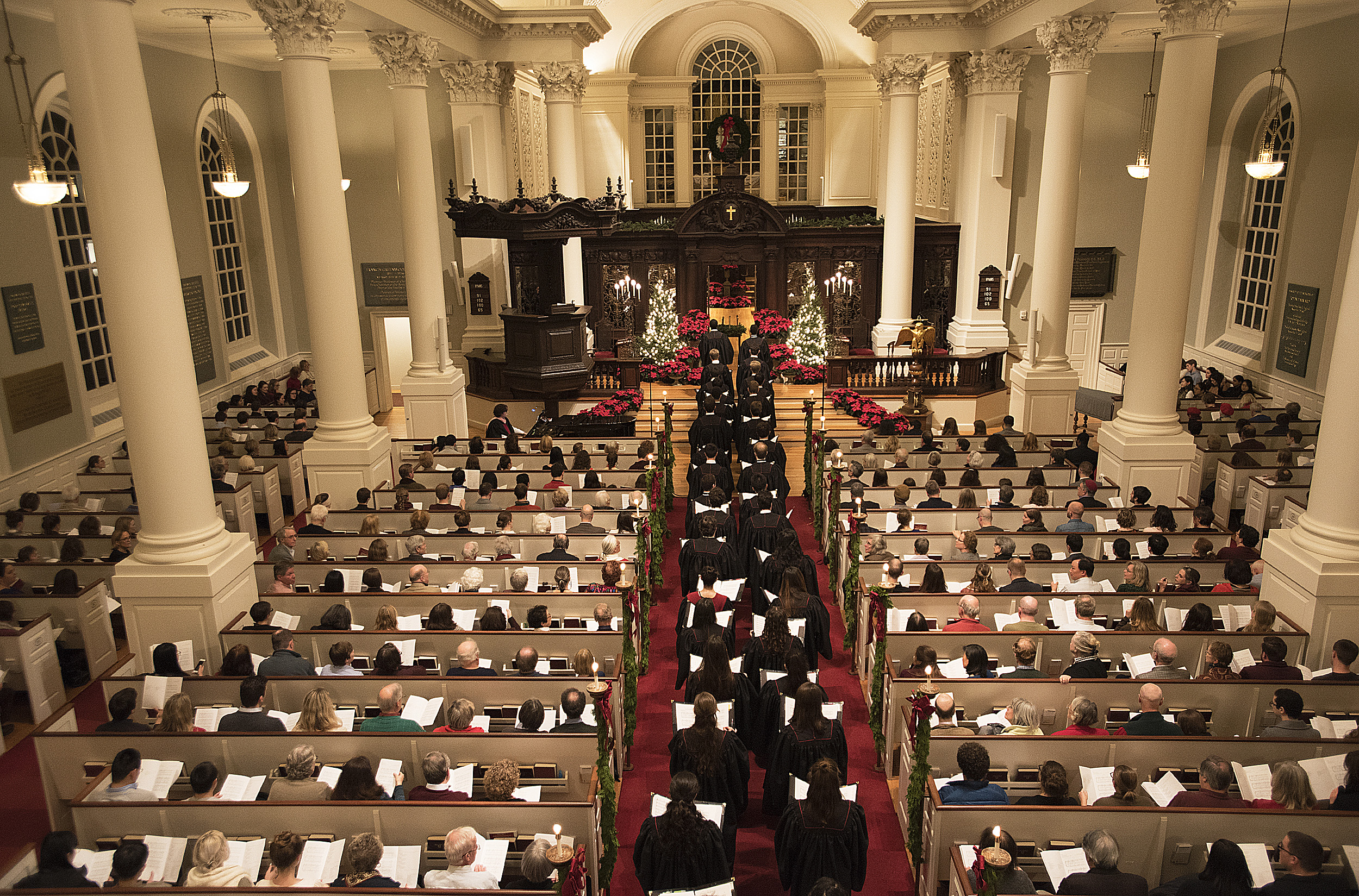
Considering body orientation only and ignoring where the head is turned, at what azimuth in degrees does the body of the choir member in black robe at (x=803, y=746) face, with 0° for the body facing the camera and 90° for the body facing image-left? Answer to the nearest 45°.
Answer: approximately 180°

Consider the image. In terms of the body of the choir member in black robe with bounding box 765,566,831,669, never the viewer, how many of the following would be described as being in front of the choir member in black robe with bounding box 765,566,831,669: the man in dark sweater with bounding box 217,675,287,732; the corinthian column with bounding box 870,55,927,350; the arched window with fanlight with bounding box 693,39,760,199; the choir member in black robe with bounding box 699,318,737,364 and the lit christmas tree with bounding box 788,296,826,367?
4

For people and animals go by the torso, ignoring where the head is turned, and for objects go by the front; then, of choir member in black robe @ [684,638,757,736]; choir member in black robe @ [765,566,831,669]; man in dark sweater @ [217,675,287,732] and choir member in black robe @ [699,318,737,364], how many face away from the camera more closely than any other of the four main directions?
4

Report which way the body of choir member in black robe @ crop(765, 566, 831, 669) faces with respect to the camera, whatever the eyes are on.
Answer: away from the camera

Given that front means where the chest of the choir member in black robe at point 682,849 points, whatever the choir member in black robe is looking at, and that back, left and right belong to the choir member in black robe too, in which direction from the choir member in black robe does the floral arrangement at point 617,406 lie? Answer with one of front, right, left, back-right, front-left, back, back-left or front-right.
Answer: front

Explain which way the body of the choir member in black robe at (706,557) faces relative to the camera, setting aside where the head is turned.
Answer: away from the camera

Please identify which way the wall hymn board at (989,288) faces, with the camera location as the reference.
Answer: facing the viewer

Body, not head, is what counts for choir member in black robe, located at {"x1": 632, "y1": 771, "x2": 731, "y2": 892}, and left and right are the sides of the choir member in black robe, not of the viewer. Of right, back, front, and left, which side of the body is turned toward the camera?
back

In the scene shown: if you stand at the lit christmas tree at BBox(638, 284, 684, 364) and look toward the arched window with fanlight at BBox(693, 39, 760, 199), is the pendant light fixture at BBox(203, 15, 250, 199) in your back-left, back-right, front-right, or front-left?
back-left

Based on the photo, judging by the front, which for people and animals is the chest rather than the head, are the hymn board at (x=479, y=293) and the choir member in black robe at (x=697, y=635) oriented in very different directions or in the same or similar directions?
very different directions

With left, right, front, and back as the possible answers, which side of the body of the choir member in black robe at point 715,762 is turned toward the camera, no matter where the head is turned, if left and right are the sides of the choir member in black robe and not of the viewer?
back

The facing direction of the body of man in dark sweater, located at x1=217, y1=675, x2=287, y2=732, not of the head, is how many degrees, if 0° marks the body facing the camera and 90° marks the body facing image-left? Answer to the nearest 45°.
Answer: approximately 180°

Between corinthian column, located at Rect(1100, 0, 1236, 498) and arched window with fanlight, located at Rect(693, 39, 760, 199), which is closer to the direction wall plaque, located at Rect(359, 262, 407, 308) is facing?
the corinthian column

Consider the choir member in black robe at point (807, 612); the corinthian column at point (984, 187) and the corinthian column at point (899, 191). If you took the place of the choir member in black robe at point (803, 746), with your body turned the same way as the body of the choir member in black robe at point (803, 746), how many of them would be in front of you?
3

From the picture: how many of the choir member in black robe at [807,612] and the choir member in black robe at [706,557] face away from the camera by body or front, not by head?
2

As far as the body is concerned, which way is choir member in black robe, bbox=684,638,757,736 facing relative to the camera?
away from the camera

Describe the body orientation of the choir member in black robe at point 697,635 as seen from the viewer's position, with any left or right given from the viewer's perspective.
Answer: facing away from the viewer

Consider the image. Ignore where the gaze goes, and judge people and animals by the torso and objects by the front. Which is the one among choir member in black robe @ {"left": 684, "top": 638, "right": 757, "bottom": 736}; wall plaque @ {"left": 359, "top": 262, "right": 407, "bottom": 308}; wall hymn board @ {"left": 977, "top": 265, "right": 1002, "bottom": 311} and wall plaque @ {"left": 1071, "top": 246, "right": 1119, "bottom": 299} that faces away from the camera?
the choir member in black robe
